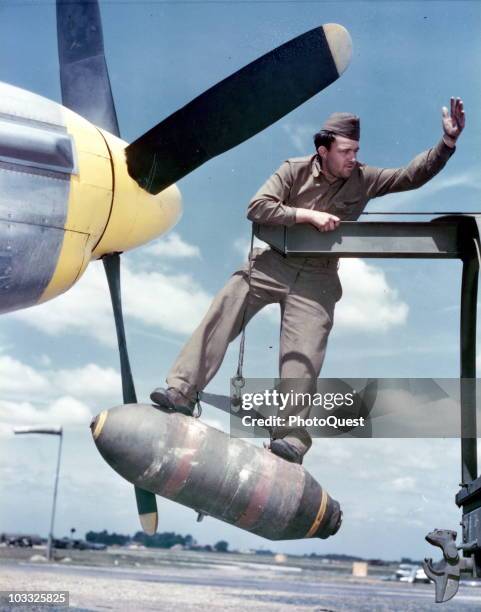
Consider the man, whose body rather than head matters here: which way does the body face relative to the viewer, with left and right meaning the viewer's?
facing the viewer

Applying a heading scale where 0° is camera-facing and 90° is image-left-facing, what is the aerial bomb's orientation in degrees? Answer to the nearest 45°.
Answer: approximately 90°
